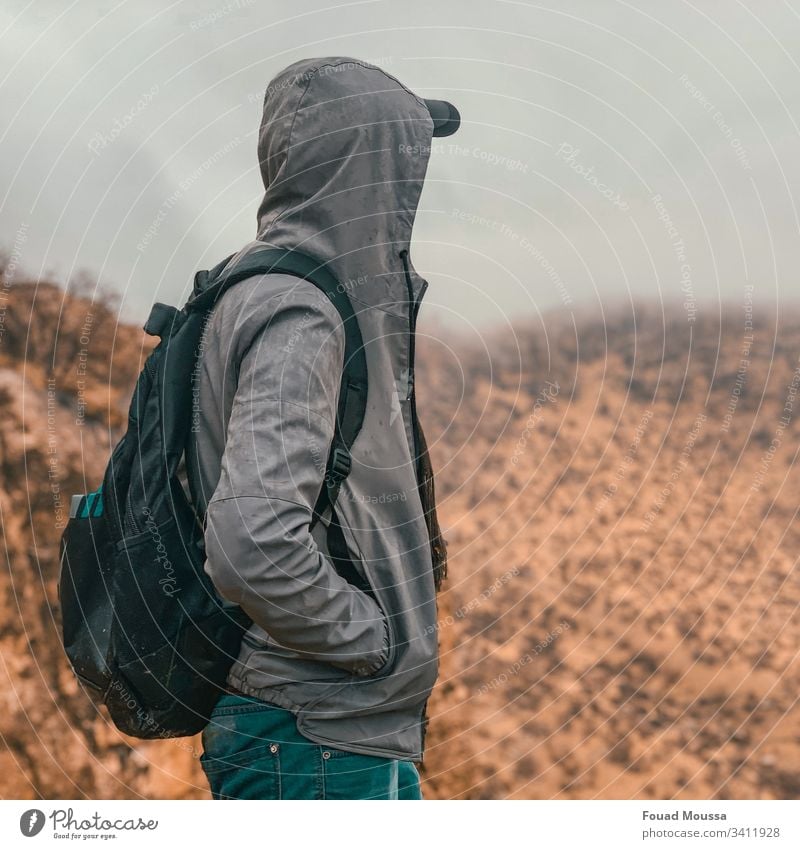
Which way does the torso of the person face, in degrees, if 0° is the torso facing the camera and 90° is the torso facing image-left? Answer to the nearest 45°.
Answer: approximately 270°

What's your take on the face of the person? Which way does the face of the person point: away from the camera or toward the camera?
away from the camera
